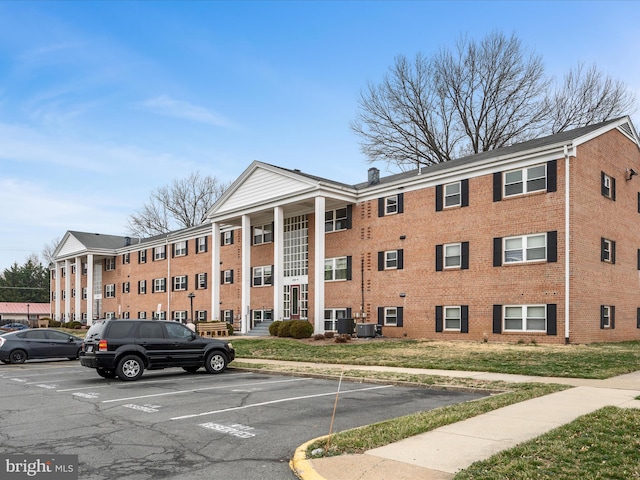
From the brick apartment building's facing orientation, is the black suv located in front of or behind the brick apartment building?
in front

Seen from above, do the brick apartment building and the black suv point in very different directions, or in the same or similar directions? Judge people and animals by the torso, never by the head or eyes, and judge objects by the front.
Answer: very different directions

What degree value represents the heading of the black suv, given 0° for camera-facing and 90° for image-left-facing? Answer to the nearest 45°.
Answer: approximately 225°

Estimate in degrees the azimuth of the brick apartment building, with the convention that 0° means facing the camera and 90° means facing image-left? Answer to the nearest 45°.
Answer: approximately 45°
